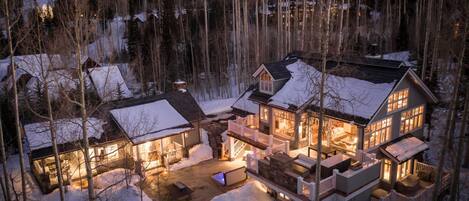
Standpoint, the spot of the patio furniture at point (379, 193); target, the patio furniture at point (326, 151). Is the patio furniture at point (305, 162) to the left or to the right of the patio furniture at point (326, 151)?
left
